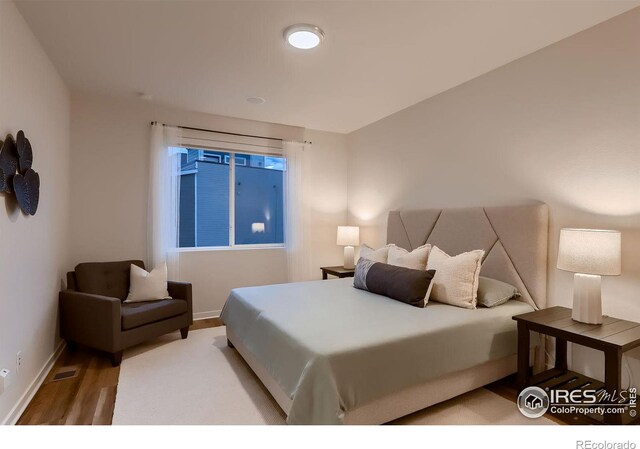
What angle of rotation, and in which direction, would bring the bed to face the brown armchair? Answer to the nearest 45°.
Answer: approximately 45° to its right

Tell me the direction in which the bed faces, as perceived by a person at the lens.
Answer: facing the viewer and to the left of the viewer

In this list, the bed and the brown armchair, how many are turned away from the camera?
0

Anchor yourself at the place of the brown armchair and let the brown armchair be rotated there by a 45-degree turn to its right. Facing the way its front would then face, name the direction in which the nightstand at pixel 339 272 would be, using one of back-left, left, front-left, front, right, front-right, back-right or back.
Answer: left

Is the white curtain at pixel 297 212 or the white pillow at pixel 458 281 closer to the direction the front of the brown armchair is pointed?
the white pillow

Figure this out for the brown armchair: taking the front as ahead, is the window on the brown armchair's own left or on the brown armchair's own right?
on the brown armchair's own left

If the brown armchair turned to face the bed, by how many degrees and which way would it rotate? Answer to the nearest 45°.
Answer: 0° — it already faces it

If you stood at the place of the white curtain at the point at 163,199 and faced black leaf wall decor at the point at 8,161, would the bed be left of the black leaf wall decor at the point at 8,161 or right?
left

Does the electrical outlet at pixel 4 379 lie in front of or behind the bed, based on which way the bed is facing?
in front

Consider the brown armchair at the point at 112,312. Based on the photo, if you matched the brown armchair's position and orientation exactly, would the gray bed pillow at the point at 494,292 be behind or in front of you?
in front

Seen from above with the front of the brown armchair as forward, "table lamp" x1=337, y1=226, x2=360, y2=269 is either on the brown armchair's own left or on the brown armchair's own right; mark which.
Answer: on the brown armchair's own left

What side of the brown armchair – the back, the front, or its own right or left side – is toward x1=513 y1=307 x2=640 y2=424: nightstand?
front

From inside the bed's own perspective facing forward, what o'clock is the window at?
The window is roughly at 3 o'clock from the bed.
